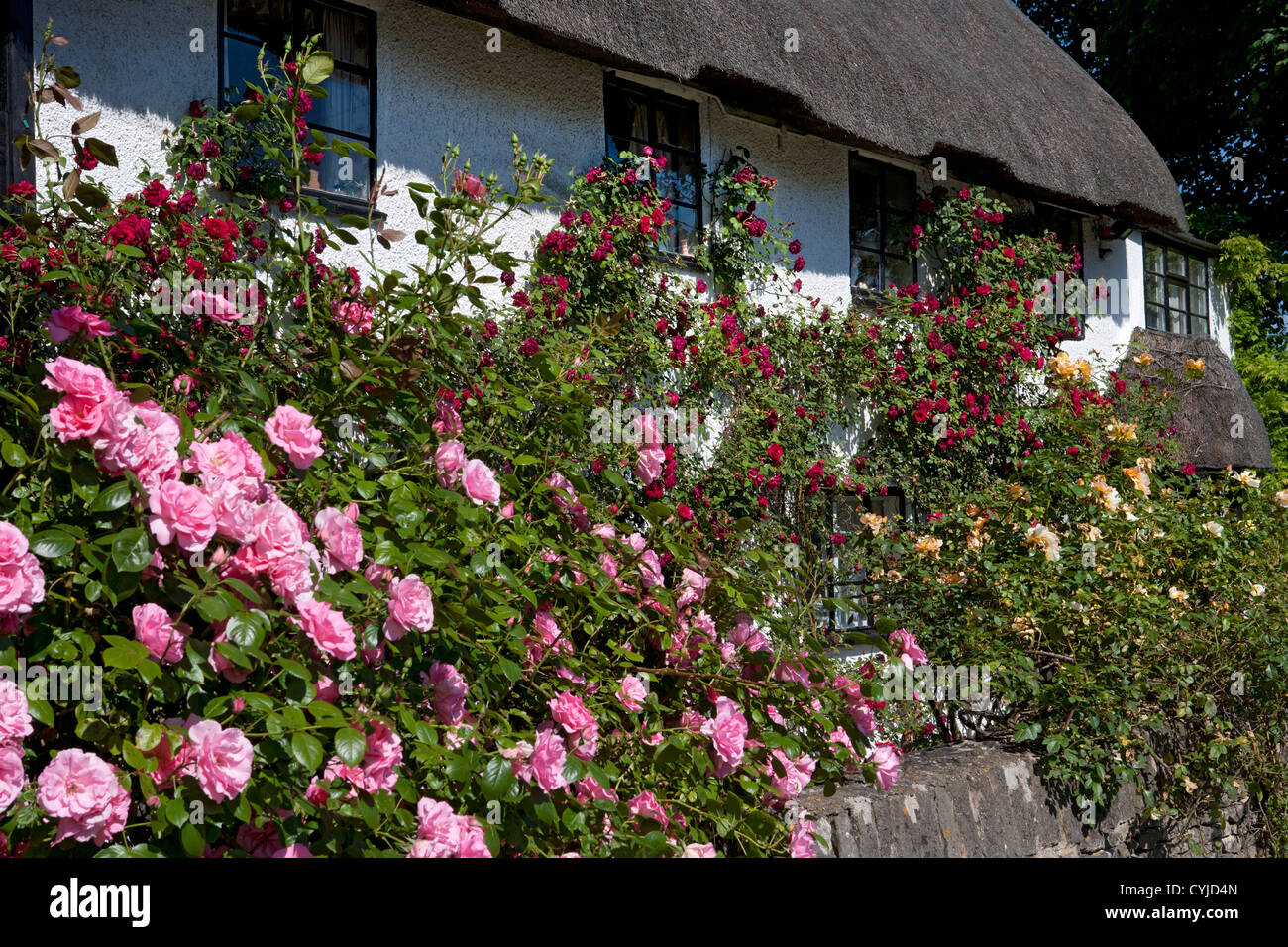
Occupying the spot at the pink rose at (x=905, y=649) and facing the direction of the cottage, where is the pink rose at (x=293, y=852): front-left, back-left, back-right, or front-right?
back-left

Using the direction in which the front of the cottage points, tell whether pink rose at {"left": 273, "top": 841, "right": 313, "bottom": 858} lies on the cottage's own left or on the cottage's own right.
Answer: on the cottage's own right

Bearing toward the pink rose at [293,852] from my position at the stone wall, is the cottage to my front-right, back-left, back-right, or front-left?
back-right

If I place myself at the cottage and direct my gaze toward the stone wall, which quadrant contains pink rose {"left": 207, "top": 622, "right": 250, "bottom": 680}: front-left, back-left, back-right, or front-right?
front-right

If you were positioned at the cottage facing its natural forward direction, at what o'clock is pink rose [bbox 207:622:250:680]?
The pink rose is roughly at 2 o'clock from the cottage.

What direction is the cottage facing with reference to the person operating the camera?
facing the viewer and to the right of the viewer

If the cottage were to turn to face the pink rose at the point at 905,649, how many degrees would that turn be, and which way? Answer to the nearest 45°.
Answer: approximately 45° to its right
